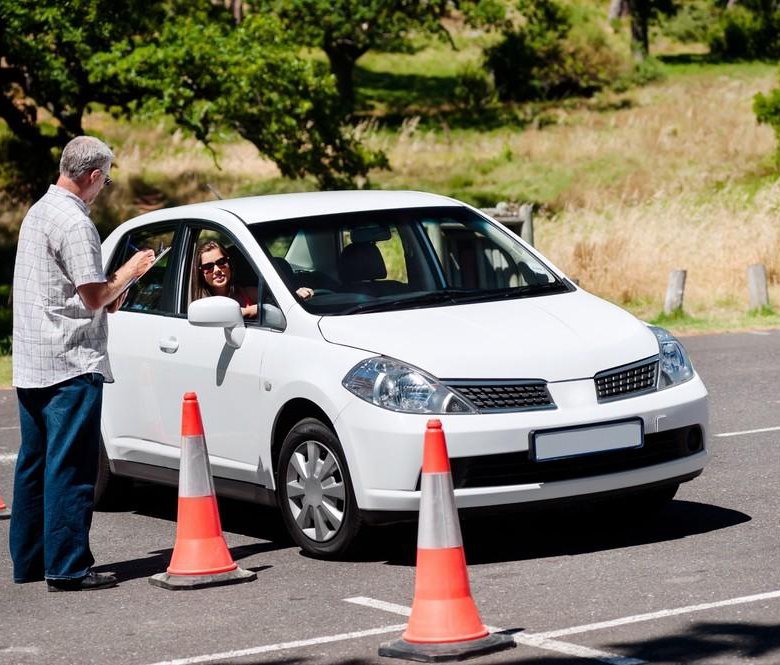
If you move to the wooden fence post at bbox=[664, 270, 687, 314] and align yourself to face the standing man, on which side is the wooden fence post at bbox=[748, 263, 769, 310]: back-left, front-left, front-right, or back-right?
back-left

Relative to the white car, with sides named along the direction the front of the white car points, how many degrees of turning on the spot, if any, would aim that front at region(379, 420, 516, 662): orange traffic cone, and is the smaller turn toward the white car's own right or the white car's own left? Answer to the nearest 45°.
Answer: approximately 45° to the white car's own right

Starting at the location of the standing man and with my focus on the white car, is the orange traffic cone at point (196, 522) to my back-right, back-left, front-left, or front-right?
front-right

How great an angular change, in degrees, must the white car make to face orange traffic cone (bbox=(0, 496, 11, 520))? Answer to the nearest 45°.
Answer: approximately 180°

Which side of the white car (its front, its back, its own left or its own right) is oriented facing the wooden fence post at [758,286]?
left

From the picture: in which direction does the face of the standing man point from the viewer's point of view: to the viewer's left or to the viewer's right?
to the viewer's right

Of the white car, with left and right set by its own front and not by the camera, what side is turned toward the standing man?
right

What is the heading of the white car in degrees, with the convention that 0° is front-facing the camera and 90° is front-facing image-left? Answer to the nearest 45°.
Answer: approximately 315°

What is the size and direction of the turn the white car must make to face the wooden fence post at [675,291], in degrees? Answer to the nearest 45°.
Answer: approximately 135° to its left
